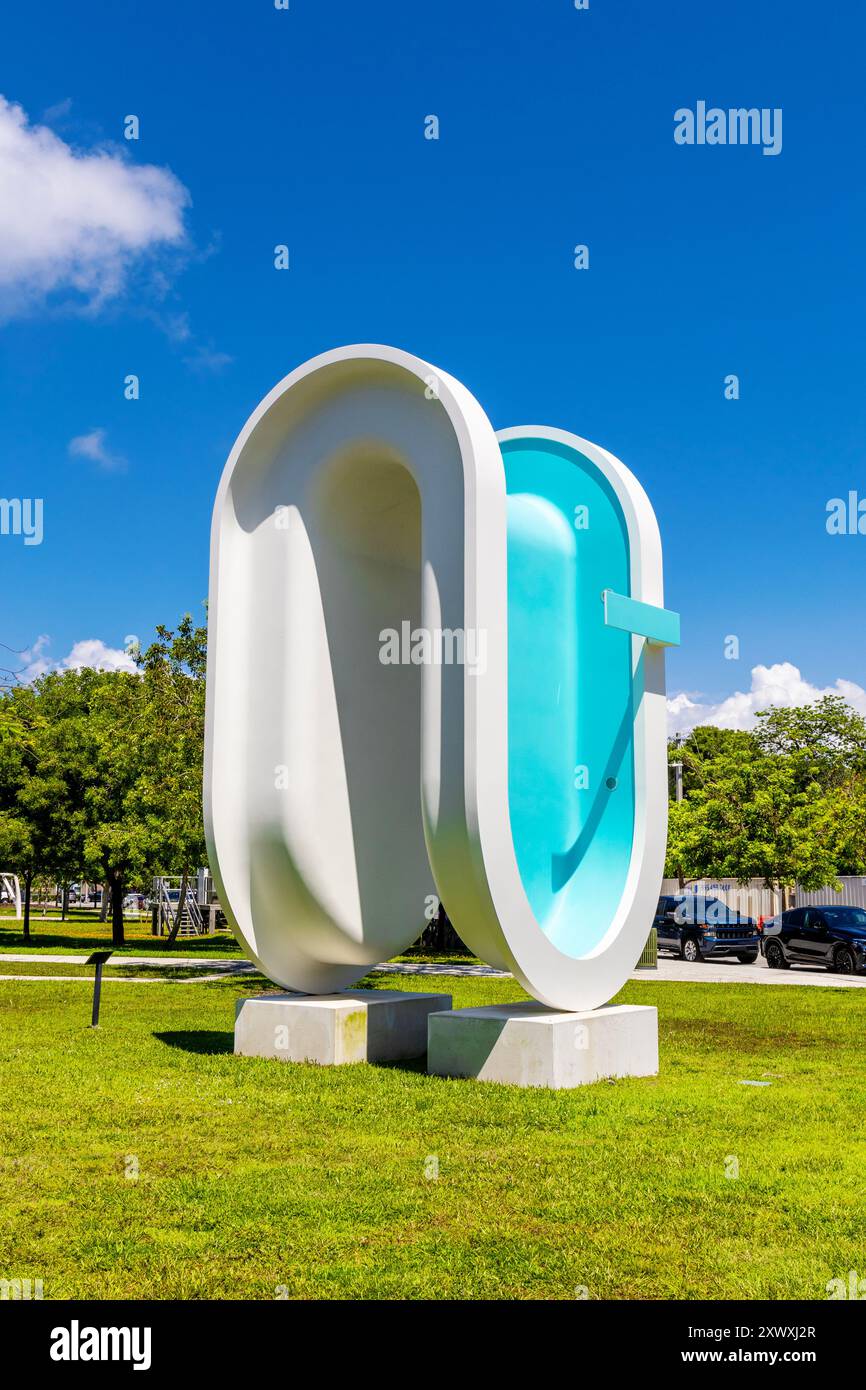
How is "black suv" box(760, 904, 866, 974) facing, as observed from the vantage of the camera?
facing the viewer and to the right of the viewer

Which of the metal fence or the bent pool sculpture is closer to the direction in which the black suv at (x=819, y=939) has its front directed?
the bent pool sculpture

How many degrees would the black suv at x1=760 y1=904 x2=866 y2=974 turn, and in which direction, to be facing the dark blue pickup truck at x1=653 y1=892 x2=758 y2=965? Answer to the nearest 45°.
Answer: approximately 180°

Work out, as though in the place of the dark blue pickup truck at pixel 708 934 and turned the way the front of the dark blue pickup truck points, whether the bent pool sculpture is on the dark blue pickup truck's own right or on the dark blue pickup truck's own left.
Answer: on the dark blue pickup truck's own right

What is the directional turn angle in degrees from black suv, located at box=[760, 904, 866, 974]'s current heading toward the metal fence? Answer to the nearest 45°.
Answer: approximately 135° to its left

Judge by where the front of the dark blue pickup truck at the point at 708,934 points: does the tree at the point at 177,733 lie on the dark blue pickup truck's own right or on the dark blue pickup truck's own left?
on the dark blue pickup truck's own right

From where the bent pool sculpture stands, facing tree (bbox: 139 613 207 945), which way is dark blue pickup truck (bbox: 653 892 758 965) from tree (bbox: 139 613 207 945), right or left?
right

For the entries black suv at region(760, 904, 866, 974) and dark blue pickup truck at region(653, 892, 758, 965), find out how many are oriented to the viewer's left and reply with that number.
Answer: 0

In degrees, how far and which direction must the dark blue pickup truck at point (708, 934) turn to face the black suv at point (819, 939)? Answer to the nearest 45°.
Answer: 0° — it already faces it

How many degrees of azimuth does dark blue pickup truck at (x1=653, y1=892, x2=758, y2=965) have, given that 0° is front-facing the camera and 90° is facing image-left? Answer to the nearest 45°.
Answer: approximately 315°
